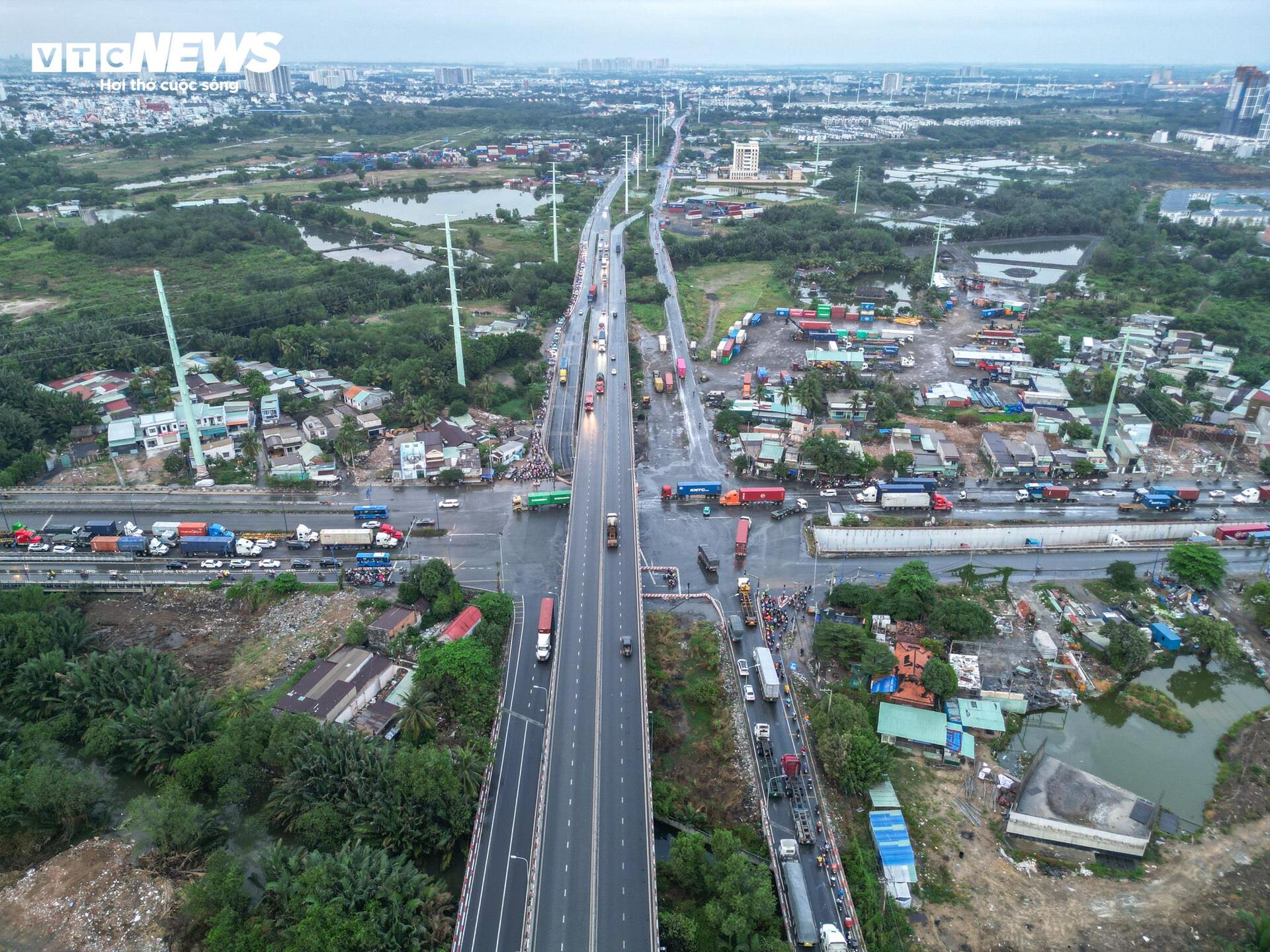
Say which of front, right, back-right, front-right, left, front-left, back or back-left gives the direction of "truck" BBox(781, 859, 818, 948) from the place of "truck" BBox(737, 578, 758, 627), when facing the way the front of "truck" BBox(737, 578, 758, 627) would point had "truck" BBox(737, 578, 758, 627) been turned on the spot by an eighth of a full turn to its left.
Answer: back-left

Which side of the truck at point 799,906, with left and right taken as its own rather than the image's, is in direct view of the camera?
back

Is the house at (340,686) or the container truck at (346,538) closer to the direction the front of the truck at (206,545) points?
the container truck

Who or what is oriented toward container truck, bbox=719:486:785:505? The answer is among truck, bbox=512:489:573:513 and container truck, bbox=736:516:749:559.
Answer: container truck, bbox=736:516:749:559

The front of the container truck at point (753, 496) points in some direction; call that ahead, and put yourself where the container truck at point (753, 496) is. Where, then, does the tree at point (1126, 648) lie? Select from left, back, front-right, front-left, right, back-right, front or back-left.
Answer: back-left

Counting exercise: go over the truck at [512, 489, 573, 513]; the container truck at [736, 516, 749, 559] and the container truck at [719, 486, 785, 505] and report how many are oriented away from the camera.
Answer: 1

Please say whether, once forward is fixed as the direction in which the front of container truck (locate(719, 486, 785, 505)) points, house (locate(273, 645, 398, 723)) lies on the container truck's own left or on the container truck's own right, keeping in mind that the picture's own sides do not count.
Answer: on the container truck's own left

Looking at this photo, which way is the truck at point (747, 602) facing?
away from the camera

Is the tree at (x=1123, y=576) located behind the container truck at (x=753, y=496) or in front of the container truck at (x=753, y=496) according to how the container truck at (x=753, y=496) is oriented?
behind

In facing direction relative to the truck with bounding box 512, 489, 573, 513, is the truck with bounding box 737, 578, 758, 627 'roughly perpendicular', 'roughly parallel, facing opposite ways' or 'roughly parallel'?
roughly perpendicular

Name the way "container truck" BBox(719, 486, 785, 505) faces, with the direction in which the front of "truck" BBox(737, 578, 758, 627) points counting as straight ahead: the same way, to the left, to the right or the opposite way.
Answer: to the left

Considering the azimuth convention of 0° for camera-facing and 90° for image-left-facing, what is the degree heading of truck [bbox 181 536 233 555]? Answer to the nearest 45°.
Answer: approximately 270°

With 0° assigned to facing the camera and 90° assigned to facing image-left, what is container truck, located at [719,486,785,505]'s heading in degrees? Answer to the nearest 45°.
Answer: approximately 90°

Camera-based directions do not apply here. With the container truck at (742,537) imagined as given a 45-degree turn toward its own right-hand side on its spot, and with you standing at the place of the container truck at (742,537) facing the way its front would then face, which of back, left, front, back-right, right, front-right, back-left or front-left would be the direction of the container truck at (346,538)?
back-left

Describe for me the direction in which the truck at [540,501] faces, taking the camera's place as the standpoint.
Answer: facing to the left of the viewer

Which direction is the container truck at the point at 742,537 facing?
away from the camera

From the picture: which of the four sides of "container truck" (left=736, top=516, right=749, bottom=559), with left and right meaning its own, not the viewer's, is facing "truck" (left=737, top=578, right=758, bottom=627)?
back
